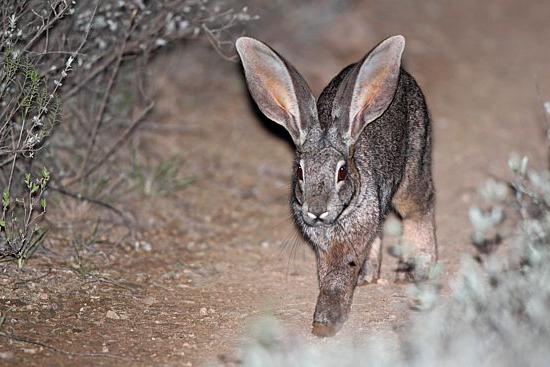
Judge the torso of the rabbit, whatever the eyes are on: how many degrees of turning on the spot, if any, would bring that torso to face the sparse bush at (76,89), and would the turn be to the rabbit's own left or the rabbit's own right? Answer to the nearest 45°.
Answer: approximately 90° to the rabbit's own right

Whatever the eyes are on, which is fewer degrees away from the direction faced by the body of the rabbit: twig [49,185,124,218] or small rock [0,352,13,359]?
the small rock

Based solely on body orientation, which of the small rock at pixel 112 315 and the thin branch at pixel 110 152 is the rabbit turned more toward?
the small rock

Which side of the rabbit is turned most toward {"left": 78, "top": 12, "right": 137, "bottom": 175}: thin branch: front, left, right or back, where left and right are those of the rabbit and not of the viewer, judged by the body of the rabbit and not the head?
right

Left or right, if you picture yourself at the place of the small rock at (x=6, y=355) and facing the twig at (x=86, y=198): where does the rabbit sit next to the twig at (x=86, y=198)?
right

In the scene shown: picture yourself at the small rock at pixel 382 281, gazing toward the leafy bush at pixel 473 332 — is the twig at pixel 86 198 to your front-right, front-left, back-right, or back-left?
back-right

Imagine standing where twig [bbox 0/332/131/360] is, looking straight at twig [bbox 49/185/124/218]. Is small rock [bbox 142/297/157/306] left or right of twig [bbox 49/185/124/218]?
right

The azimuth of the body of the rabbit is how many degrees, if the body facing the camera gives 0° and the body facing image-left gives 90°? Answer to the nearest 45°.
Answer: approximately 45°

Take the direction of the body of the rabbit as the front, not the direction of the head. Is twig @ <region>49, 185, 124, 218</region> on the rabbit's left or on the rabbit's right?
on the rabbit's right
